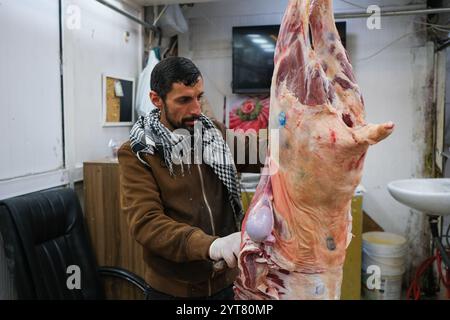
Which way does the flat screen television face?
toward the camera

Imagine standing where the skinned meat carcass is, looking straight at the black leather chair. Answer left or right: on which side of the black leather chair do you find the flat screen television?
right

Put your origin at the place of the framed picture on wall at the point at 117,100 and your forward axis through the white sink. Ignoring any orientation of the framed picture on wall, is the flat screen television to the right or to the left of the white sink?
left

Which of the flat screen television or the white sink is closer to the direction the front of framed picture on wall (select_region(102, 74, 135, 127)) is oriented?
the white sink

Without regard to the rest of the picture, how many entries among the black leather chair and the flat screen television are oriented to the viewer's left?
0

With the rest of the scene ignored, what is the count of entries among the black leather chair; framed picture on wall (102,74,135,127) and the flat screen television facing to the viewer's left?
0

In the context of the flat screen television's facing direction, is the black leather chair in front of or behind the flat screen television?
in front

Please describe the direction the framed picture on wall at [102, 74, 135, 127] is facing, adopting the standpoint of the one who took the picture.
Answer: facing the viewer and to the right of the viewer

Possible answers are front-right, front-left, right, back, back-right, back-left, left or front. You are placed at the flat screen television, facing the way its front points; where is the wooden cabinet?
front-right
